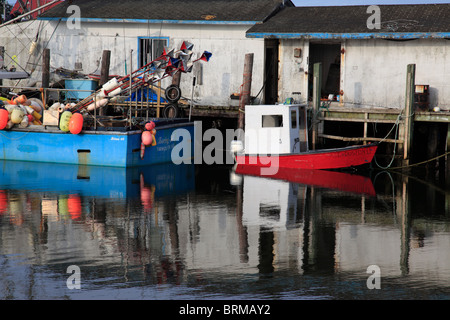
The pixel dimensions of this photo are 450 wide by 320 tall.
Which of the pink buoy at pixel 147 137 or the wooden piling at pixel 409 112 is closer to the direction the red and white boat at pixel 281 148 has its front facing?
the wooden piling

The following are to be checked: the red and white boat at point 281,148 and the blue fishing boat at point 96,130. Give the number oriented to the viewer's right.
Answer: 1

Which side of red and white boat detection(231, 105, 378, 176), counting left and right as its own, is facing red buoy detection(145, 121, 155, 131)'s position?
back

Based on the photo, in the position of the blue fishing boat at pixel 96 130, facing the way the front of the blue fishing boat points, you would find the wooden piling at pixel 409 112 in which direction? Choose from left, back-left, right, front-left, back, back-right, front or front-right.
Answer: back-right

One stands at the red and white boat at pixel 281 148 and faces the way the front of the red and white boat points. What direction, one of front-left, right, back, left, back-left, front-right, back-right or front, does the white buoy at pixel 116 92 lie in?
back

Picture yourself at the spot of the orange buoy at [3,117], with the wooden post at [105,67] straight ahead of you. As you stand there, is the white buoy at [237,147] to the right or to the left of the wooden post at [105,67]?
right

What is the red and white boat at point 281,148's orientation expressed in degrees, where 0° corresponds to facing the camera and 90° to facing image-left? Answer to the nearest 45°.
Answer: approximately 270°

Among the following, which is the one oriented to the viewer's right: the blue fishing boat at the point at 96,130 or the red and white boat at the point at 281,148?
the red and white boat

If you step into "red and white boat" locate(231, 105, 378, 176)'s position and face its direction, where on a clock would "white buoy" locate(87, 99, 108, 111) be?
The white buoy is roughly at 6 o'clock from the red and white boat.

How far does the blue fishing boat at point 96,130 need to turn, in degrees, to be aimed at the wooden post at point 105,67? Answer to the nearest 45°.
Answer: approximately 45° to its right

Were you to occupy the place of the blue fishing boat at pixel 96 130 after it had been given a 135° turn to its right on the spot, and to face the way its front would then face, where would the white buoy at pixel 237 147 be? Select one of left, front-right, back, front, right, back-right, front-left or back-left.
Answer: front

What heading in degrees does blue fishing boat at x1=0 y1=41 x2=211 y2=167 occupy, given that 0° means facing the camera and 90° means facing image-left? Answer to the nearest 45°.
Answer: approximately 135°

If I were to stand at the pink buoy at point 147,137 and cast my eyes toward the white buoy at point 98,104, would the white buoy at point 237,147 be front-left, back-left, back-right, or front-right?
back-right

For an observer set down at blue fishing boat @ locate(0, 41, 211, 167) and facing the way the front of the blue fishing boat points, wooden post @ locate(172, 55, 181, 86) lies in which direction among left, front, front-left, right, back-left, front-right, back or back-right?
right

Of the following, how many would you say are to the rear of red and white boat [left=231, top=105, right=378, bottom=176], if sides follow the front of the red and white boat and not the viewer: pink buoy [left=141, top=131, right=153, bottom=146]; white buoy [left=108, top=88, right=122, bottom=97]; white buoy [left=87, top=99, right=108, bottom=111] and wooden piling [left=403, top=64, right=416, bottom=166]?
3
